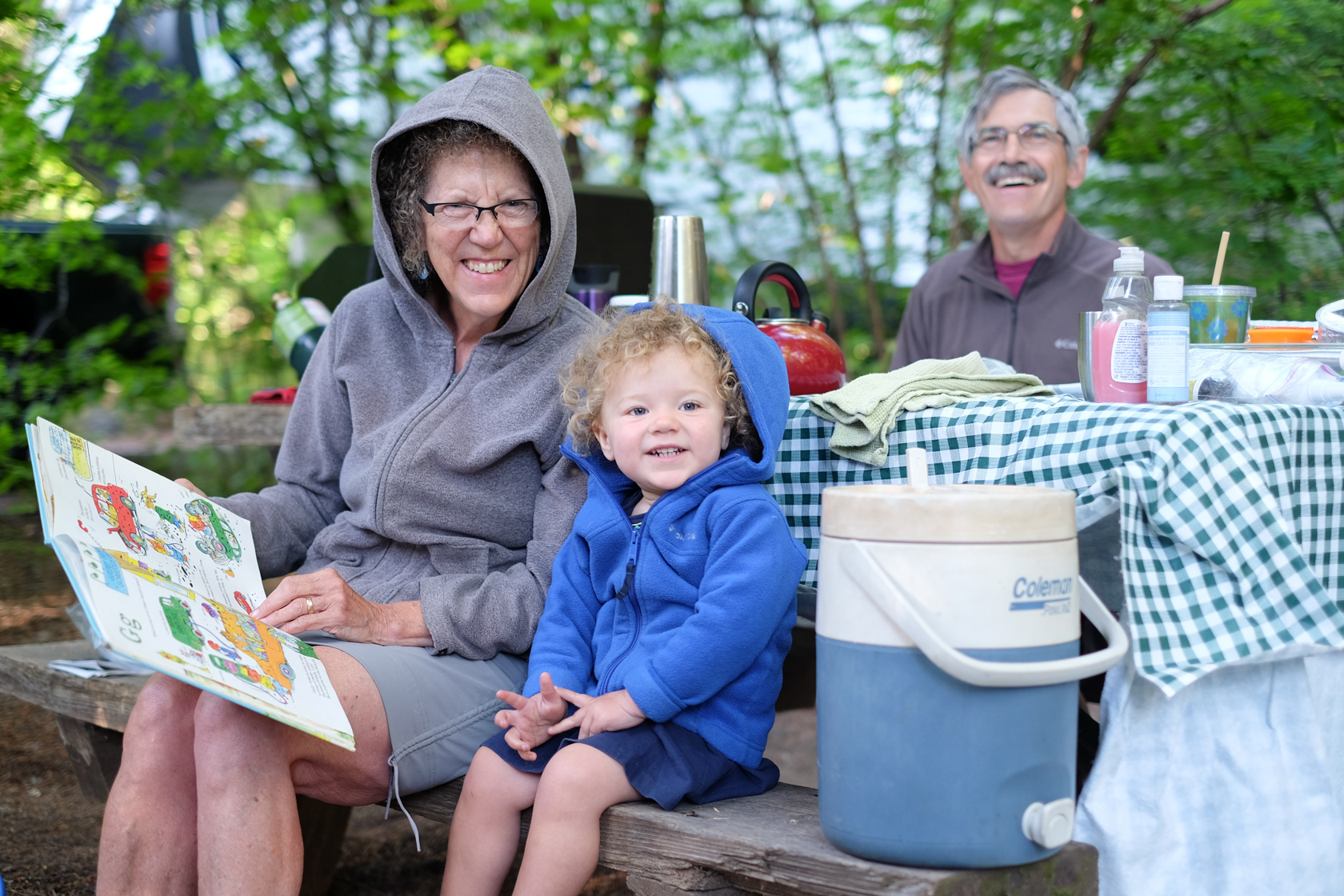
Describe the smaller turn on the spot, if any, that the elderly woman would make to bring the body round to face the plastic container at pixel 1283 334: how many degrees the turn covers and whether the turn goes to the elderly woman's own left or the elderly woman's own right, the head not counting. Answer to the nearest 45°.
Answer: approximately 135° to the elderly woman's own left

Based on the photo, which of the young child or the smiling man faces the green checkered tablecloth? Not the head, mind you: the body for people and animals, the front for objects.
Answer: the smiling man

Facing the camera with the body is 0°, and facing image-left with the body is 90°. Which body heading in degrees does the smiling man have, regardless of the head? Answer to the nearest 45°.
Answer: approximately 0°

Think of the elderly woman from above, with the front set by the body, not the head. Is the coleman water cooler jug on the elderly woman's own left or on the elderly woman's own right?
on the elderly woman's own left
